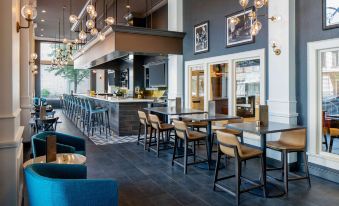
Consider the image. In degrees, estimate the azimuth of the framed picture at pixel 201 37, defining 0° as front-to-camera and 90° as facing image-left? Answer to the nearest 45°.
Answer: approximately 45°

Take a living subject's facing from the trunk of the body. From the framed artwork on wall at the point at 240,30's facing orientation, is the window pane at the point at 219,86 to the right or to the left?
on its right

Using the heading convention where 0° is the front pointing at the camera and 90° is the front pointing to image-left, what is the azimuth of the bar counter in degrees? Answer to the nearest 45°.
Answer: approximately 45°

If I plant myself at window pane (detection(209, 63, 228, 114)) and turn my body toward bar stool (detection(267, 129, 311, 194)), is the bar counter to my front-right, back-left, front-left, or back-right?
back-right
